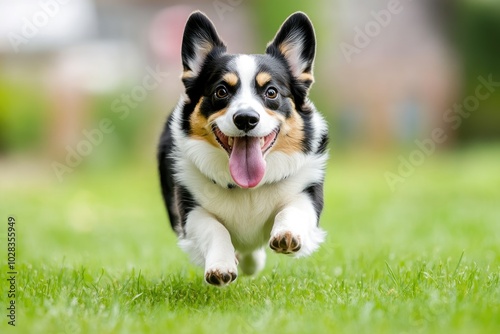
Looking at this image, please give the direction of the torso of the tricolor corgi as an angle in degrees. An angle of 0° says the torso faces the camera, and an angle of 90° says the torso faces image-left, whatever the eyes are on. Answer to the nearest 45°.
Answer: approximately 0°
